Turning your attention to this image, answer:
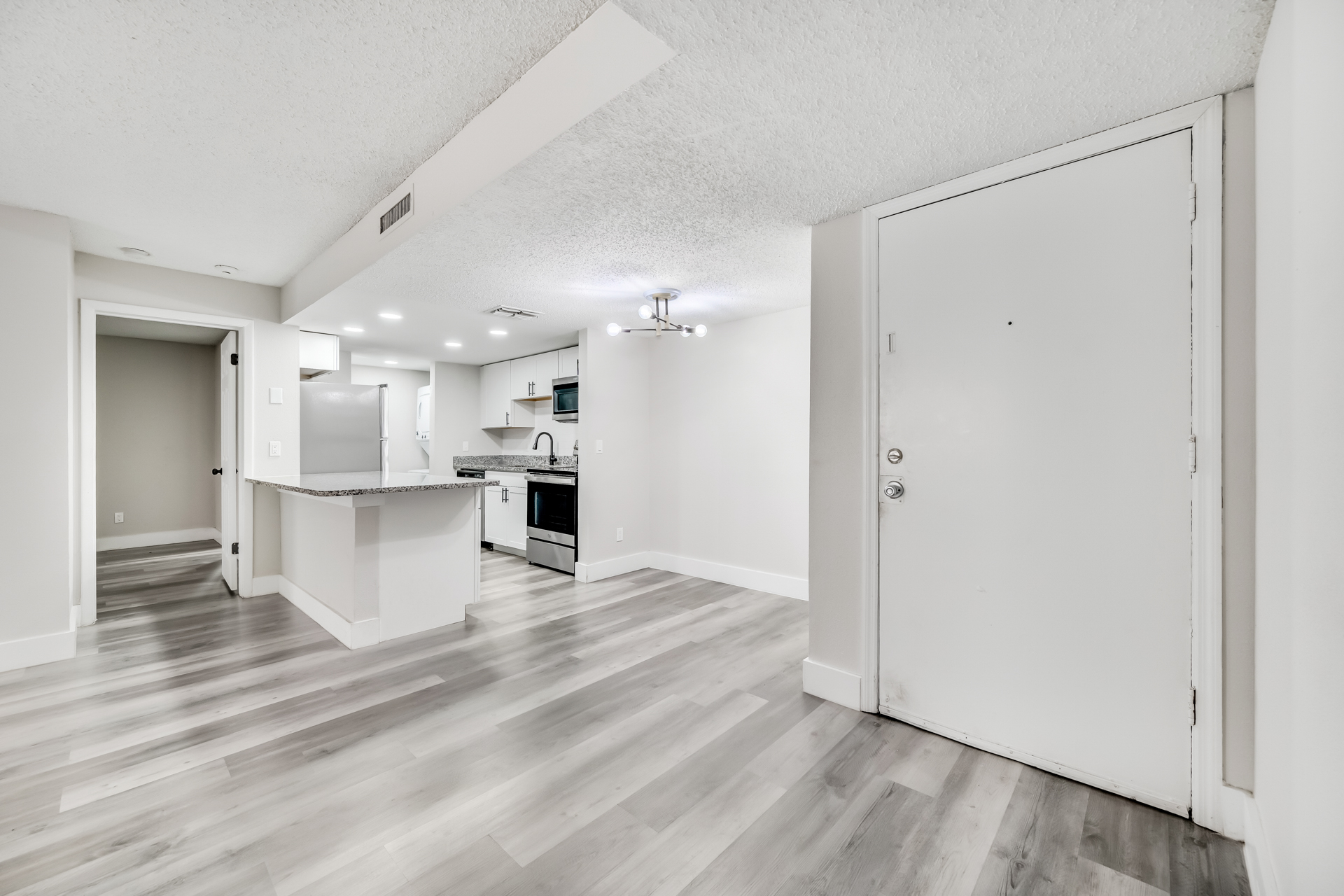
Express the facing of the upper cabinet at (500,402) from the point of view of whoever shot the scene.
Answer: facing the viewer and to the left of the viewer

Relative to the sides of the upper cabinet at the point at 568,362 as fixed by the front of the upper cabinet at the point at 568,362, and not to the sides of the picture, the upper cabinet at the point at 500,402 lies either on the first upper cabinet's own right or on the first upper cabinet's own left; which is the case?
on the first upper cabinet's own right

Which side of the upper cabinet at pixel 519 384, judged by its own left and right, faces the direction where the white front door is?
left

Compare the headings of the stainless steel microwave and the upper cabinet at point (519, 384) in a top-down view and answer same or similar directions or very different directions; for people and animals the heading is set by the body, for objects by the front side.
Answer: same or similar directions

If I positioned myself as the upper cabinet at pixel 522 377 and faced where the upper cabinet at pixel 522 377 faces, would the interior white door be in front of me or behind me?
in front

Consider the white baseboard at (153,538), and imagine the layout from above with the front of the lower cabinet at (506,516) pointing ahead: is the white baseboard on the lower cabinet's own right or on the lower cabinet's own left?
on the lower cabinet's own right
